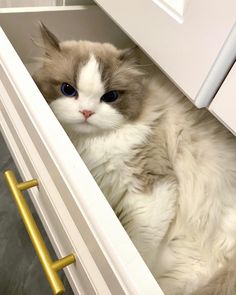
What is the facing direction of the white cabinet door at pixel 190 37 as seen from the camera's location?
facing the viewer and to the left of the viewer
